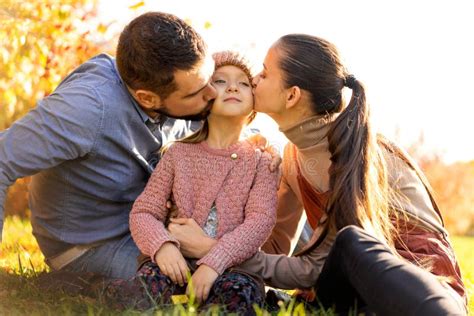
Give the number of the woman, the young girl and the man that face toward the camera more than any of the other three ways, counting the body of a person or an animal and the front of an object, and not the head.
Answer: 1

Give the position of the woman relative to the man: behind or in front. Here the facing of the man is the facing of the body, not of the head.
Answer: in front

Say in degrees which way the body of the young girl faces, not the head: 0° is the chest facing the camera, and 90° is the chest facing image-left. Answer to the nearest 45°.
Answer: approximately 0°

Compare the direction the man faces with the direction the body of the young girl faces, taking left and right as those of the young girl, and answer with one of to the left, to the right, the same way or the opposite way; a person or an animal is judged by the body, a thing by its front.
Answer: to the left

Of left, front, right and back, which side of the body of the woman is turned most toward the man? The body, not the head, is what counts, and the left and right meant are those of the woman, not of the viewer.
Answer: front

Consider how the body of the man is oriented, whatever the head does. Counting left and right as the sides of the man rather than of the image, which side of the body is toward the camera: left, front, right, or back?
right

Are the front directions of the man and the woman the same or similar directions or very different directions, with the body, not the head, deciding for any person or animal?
very different directions

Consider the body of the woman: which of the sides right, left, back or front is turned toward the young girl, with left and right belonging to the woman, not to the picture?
front

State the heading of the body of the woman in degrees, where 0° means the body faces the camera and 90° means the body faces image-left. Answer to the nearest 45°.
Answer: approximately 90°

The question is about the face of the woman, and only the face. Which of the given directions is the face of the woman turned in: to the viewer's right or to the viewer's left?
to the viewer's left

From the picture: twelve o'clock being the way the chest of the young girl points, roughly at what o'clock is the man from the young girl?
The man is roughly at 4 o'clock from the young girl.

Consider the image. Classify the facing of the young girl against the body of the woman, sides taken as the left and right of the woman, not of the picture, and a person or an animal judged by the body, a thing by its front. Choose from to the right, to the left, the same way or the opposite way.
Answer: to the left
